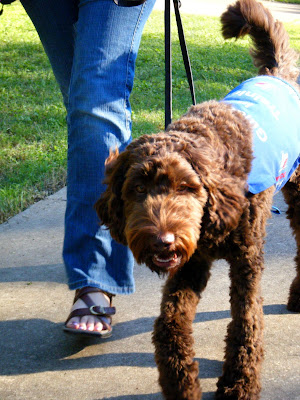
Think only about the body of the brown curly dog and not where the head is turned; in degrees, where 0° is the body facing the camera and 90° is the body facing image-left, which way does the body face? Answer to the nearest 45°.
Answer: approximately 45°
